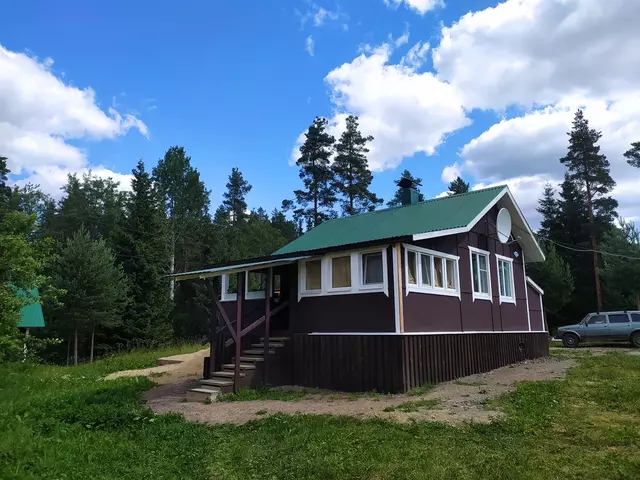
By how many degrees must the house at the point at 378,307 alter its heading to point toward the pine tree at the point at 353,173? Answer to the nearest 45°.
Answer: approximately 135° to its right

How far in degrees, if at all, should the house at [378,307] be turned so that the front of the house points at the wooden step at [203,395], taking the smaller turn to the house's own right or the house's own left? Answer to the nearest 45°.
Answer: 0° — it already faces it

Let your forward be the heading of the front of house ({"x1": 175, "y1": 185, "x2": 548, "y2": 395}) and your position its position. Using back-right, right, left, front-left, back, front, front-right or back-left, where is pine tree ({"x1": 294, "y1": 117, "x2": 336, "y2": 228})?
back-right

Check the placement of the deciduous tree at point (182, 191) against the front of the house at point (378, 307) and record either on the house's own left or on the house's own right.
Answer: on the house's own right

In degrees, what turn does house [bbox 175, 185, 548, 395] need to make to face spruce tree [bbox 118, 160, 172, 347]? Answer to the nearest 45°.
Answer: approximately 90° to its right

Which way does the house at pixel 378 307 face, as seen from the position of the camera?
facing the viewer and to the left of the viewer

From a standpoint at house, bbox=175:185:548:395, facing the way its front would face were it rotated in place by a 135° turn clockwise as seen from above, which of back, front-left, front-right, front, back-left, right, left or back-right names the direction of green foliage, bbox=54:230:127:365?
front-left

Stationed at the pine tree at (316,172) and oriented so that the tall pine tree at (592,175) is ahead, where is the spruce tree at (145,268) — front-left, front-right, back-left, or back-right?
back-right

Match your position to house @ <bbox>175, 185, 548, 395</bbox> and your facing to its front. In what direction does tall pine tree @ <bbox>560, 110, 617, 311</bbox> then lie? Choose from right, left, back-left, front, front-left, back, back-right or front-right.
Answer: back

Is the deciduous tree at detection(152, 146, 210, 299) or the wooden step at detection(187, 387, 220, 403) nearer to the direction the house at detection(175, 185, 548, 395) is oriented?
the wooden step
